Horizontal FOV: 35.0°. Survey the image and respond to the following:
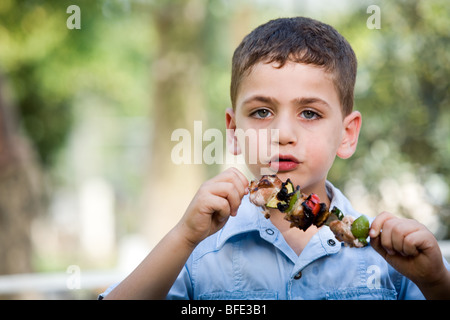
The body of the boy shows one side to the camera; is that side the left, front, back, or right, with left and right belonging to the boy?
front

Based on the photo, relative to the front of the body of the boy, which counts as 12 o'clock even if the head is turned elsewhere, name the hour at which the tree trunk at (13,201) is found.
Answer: The tree trunk is roughly at 5 o'clock from the boy.

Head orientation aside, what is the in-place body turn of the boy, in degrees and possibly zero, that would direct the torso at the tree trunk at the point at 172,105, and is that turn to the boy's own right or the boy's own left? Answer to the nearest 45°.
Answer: approximately 180°
